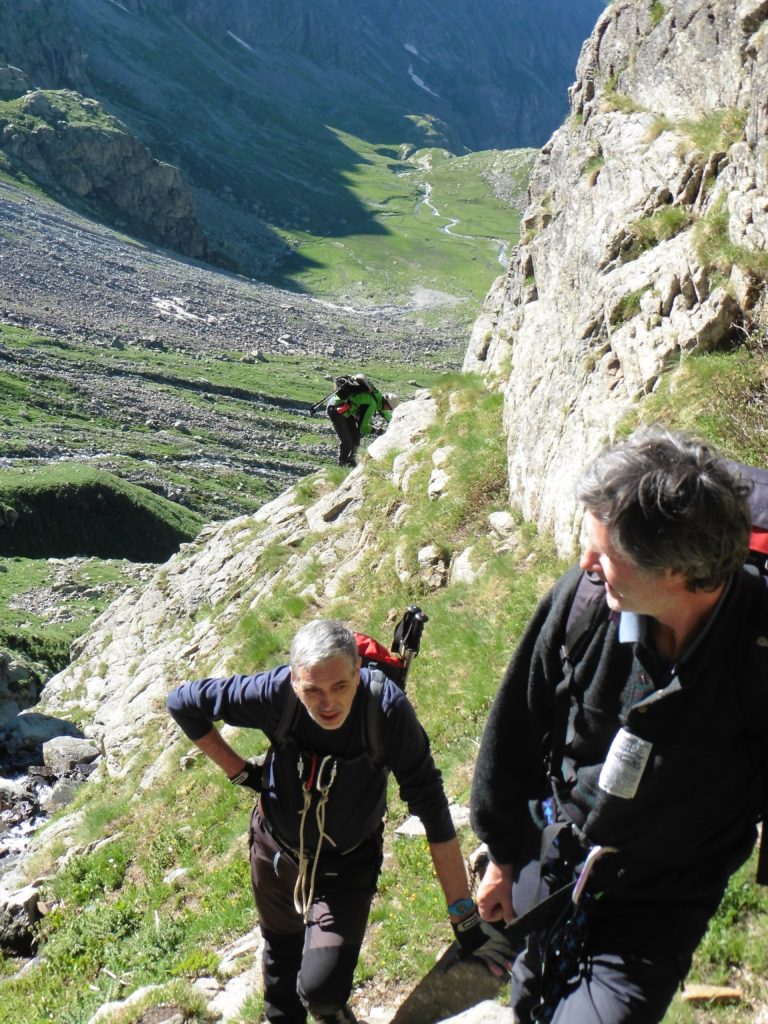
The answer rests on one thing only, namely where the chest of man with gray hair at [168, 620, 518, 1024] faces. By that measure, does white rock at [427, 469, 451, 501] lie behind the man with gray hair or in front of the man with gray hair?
behind

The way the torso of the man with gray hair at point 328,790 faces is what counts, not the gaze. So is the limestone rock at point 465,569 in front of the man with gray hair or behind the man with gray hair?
behind

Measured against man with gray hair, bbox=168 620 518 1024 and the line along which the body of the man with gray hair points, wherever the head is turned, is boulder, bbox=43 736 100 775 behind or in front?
behind

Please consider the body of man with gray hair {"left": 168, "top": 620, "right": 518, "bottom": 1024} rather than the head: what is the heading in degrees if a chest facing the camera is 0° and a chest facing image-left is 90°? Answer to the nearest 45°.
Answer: approximately 0°

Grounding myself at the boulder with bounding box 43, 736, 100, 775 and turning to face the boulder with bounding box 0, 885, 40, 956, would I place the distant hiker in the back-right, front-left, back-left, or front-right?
back-left

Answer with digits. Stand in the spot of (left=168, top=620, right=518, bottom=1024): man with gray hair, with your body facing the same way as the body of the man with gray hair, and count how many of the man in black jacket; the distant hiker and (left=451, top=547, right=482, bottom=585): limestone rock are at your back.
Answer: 2
